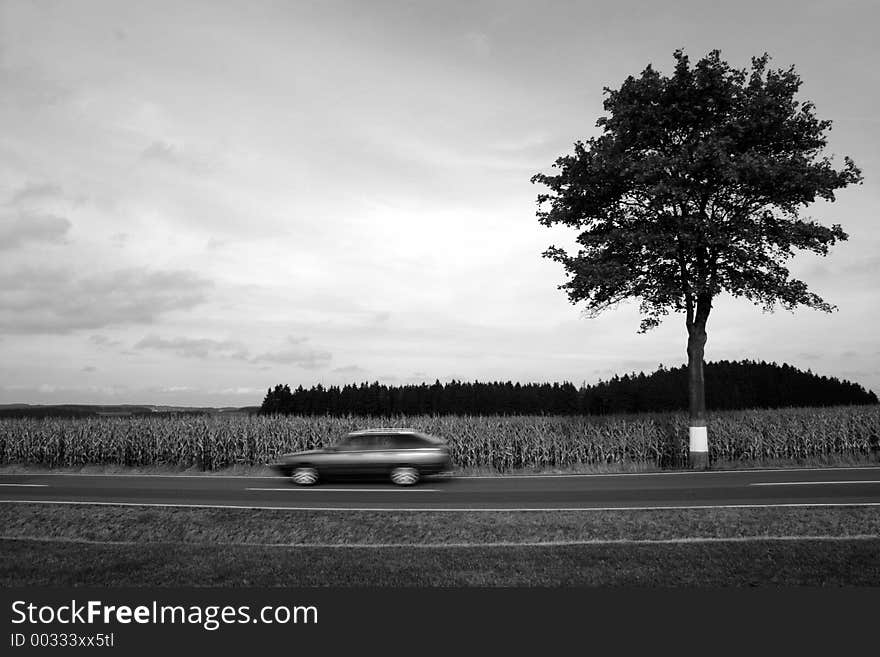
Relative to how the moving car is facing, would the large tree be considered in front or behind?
behind

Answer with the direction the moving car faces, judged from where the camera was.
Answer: facing to the left of the viewer
